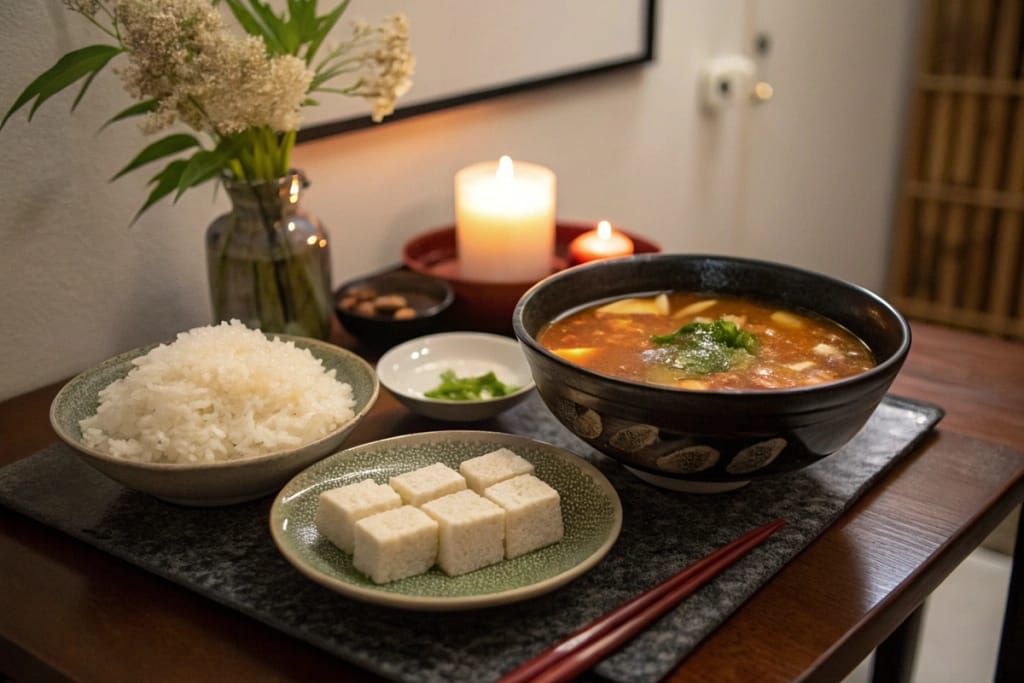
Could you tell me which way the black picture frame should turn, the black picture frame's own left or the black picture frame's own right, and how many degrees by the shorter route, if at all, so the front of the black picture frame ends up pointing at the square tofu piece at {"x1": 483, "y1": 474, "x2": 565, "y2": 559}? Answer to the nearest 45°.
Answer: approximately 45° to the black picture frame's own right

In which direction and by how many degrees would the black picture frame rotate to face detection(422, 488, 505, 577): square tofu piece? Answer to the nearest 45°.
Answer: approximately 45° to its right

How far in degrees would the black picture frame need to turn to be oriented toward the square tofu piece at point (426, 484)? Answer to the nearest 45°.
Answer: approximately 45° to its right

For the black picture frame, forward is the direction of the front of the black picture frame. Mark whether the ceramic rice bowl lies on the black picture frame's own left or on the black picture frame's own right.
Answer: on the black picture frame's own right

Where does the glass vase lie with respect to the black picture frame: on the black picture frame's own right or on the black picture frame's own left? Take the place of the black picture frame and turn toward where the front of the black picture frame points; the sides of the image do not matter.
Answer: on the black picture frame's own right

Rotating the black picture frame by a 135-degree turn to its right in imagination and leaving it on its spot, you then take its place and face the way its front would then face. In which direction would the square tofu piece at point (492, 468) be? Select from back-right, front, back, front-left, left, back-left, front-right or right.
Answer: left

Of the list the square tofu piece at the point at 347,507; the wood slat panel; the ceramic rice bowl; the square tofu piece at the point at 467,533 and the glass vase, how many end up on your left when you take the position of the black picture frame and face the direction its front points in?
1

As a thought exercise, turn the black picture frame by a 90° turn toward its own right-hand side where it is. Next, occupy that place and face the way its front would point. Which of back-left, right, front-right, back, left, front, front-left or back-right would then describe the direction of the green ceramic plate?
front-left

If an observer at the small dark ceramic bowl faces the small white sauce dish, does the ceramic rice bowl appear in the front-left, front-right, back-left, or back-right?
front-right

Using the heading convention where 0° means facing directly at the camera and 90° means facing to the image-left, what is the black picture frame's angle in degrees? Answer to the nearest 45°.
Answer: approximately 315°

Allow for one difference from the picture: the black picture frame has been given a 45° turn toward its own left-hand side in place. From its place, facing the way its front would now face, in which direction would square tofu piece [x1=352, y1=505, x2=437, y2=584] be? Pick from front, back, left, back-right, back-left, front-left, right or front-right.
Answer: right

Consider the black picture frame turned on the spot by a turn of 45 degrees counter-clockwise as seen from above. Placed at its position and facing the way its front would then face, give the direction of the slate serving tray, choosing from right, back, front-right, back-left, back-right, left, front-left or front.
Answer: right

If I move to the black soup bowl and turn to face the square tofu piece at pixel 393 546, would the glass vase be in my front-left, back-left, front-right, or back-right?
front-right

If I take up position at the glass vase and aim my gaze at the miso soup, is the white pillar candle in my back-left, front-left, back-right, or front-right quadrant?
front-left

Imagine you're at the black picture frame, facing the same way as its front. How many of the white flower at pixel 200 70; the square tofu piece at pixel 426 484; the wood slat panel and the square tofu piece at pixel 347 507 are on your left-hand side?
1
